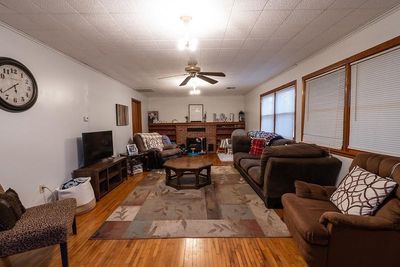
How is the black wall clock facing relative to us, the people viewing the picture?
facing the viewer and to the right of the viewer

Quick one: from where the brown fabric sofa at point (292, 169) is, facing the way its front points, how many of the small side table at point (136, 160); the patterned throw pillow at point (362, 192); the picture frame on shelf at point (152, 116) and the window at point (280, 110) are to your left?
1

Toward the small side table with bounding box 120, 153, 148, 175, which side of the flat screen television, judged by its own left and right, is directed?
left

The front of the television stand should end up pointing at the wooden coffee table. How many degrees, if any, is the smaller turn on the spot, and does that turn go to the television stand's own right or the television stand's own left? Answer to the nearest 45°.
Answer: approximately 45° to the television stand's own left

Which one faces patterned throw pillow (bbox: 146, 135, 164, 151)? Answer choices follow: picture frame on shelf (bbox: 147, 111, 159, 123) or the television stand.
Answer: the picture frame on shelf

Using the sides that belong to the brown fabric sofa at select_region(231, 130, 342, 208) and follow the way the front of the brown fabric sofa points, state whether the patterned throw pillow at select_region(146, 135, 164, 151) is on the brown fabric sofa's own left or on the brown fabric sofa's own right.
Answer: on the brown fabric sofa's own right

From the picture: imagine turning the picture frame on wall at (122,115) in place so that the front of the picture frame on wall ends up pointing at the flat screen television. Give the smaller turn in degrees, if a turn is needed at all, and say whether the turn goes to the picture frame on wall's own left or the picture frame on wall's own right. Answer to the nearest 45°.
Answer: approximately 45° to the picture frame on wall's own right

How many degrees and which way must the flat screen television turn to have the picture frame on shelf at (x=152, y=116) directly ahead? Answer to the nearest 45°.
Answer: approximately 90° to its left

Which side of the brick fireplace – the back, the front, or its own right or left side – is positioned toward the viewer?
front

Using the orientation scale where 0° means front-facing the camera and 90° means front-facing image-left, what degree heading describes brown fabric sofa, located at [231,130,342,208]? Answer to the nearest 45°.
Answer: approximately 45°

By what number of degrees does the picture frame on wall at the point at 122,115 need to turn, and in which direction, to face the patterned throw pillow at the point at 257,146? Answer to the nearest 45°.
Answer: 0° — it already faces it

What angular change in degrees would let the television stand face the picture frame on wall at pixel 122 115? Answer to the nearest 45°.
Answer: approximately 135° to its left

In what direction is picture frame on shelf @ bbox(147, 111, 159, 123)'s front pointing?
toward the camera

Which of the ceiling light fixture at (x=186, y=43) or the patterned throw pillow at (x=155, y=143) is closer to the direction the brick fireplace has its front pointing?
the ceiling light fixture

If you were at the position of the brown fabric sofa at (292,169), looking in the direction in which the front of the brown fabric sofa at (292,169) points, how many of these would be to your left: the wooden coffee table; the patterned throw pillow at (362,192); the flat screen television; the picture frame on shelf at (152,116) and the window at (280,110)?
1

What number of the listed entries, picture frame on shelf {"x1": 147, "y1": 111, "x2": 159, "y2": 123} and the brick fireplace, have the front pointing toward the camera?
2

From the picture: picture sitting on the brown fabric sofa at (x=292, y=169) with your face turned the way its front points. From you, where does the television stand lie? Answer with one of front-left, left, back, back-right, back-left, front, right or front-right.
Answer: front-right

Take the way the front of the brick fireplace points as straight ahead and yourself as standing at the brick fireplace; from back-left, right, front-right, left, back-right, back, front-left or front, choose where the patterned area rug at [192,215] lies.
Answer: front
